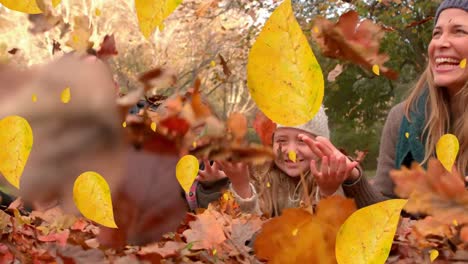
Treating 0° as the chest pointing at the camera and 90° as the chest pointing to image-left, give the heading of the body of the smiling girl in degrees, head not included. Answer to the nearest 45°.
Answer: approximately 0°
